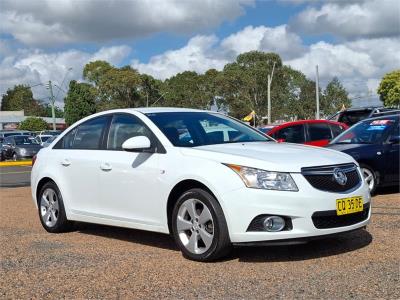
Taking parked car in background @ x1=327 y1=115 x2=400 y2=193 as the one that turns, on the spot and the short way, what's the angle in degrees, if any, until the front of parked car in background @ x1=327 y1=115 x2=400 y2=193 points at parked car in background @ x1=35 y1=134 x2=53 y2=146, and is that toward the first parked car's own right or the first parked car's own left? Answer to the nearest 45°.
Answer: approximately 90° to the first parked car's own right

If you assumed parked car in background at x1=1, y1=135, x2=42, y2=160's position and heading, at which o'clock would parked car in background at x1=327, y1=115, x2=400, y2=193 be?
parked car in background at x1=327, y1=115, x2=400, y2=193 is roughly at 1 o'clock from parked car in background at x1=1, y1=135, x2=42, y2=160.

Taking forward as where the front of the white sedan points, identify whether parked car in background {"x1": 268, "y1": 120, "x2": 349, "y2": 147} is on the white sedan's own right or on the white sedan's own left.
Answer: on the white sedan's own left

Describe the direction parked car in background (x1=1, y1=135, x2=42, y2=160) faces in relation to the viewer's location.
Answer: facing the viewer and to the right of the viewer

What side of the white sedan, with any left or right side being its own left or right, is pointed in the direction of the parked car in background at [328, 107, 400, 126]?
left

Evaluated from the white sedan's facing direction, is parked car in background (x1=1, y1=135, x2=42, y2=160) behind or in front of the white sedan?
behind

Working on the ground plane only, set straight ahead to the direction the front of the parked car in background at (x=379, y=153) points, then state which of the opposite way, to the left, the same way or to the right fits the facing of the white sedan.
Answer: to the left

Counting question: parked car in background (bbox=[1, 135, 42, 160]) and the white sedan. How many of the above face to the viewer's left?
0

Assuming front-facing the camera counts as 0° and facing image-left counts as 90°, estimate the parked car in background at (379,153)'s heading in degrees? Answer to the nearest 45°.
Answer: approximately 45°

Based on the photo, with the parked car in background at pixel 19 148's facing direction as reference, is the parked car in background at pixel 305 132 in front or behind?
in front
